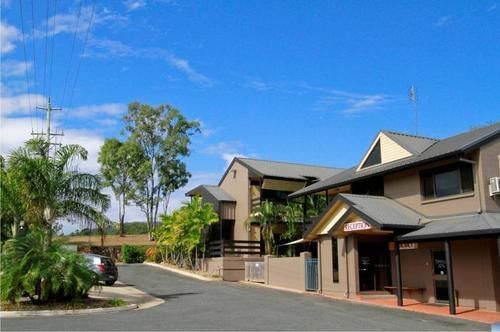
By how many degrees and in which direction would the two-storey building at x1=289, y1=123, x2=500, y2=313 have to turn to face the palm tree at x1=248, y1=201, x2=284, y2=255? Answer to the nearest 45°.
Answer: approximately 90° to its right

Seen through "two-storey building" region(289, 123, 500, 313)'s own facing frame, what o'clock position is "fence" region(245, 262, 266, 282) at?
The fence is roughly at 3 o'clock from the two-storey building.

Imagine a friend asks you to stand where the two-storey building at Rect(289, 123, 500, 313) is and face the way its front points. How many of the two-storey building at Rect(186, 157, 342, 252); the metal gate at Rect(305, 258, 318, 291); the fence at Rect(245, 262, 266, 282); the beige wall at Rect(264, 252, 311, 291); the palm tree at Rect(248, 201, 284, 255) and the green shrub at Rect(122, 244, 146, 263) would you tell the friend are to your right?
6

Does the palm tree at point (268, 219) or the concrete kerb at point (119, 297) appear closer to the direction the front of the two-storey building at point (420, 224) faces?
the concrete kerb

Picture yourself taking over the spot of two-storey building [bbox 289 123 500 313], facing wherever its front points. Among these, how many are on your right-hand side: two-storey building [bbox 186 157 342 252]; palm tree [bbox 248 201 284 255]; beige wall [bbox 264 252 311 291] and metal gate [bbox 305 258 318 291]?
4

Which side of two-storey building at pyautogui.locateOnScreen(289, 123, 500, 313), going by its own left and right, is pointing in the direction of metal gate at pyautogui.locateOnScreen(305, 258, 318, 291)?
right

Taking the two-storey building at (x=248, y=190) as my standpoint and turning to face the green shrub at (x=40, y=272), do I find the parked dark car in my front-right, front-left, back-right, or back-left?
front-right

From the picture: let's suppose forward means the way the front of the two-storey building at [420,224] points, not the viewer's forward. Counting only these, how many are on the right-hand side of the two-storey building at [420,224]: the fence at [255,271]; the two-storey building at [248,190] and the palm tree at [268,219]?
3

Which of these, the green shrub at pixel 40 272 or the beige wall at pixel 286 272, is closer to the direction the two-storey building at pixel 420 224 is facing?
the green shrub

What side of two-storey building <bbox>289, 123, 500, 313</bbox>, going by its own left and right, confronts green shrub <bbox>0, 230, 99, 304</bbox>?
front

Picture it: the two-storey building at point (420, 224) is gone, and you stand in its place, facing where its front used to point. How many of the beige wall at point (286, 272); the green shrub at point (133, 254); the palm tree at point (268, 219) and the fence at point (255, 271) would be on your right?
4

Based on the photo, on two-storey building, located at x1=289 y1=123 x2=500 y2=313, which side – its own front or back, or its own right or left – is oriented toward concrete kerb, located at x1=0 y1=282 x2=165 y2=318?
front

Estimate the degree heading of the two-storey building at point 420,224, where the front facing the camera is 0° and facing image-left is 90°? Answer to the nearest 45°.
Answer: approximately 45°

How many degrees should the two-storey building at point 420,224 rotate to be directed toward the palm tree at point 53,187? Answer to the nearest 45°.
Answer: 0° — it already faces it

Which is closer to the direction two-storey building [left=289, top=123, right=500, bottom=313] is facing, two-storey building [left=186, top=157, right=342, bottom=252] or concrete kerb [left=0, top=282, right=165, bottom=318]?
the concrete kerb
